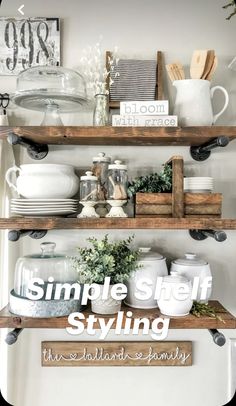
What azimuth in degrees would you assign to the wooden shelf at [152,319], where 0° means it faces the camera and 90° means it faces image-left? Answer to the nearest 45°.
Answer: approximately 0°

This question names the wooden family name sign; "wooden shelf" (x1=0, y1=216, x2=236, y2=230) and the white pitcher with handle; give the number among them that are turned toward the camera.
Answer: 2

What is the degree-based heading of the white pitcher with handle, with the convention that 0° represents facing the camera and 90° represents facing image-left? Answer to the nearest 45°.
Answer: approximately 90°

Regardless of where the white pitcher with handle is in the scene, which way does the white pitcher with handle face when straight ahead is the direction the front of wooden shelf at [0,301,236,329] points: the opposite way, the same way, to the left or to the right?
to the right
